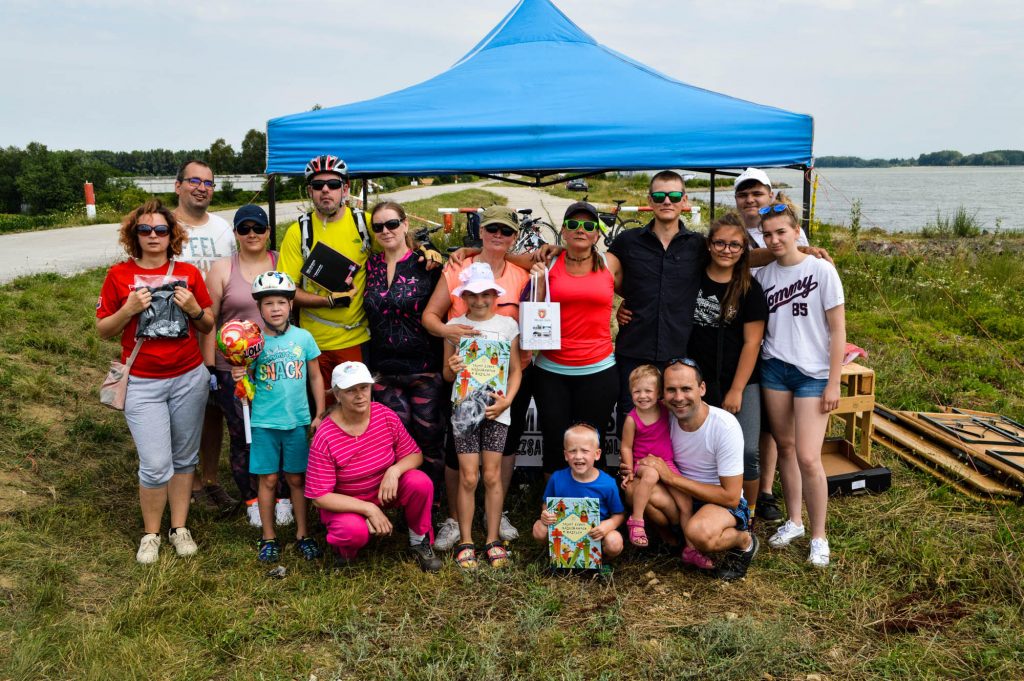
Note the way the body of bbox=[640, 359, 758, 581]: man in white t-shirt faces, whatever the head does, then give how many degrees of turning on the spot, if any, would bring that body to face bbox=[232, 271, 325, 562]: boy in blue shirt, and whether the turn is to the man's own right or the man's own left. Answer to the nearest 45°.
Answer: approximately 45° to the man's own right

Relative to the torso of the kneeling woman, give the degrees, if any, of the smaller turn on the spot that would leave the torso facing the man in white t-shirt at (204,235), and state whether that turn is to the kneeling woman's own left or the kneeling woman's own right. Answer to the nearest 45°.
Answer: approximately 180°

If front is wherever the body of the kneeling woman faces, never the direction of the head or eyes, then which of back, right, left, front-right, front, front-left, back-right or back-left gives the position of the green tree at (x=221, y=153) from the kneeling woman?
back-left

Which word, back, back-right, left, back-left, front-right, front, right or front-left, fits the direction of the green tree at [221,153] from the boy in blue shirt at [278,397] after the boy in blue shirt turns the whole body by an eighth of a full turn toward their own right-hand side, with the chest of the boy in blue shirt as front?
back-right

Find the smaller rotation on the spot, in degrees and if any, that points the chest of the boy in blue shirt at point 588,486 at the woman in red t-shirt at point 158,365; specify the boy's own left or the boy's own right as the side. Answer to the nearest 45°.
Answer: approximately 90° to the boy's own right

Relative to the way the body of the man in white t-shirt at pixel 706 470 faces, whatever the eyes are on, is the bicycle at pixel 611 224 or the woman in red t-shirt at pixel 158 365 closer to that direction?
the woman in red t-shirt
